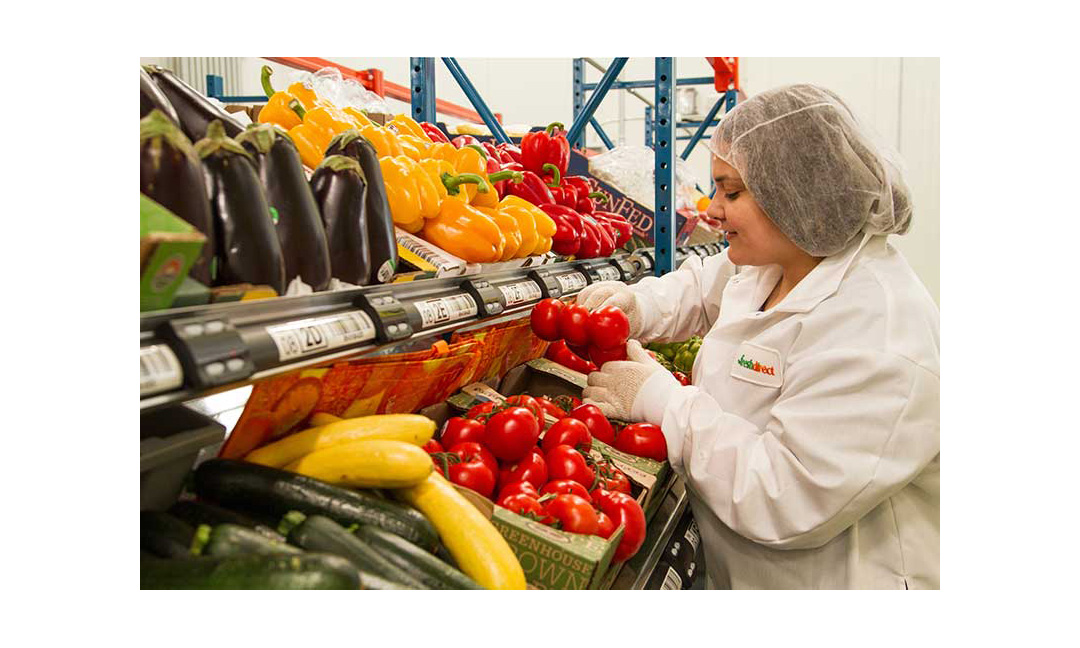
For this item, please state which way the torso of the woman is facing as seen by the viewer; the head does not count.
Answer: to the viewer's left

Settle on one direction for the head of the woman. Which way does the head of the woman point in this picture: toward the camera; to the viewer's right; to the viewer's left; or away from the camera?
to the viewer's left

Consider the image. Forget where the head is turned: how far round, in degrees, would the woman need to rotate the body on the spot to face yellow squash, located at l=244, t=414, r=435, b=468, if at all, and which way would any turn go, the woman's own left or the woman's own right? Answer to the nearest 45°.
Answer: approximately 45° to the woman's own left

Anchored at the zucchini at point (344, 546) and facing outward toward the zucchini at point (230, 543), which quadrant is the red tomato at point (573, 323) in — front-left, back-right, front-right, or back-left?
back-right
